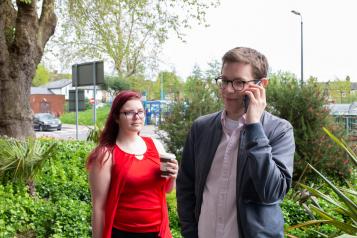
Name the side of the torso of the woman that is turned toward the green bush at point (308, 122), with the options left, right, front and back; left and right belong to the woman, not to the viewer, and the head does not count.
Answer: left

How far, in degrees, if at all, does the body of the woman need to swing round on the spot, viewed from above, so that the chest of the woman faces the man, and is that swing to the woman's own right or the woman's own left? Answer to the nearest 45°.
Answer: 0° — they already face them

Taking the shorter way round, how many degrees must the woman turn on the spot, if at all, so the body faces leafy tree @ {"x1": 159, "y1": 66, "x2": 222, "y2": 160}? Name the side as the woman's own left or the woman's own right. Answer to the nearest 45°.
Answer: approximately 135° to the woman's own left

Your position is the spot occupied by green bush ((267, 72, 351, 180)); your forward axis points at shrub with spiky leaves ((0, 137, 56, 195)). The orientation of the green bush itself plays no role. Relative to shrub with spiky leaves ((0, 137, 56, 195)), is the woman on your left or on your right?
left

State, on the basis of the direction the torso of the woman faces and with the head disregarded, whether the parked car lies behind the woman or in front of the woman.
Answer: behind

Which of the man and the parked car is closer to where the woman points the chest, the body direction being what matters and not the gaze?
the man

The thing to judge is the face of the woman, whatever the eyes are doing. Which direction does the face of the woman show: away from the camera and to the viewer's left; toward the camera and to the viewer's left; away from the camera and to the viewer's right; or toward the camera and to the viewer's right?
toward the camera and to the viewer's right

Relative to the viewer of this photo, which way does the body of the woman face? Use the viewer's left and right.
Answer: facing the viewer and to the right of the viewer
